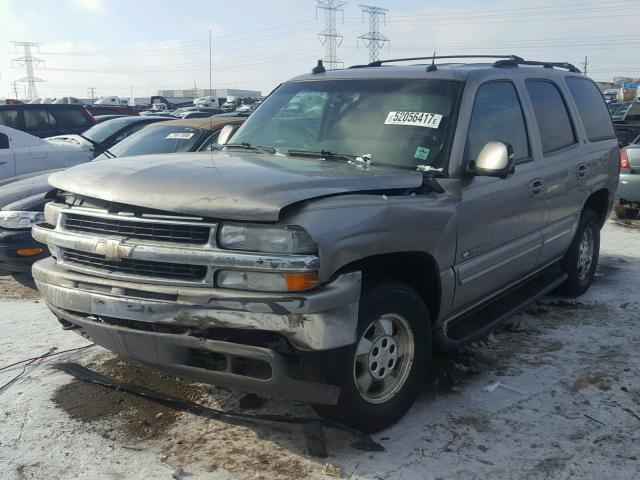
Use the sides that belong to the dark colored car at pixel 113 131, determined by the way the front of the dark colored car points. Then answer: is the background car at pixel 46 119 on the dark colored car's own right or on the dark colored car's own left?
on the dark colored car's own right

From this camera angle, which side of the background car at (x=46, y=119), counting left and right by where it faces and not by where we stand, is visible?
left

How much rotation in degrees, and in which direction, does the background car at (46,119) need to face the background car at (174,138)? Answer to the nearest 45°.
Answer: approximately 90° to its left

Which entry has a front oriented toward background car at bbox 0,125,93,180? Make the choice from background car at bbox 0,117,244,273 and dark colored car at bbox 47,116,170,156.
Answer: the dark colored car

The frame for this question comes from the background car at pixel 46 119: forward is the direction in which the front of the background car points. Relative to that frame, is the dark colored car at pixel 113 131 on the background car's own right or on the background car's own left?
on the background car's own left

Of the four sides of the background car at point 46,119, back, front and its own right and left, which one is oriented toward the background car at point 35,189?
left

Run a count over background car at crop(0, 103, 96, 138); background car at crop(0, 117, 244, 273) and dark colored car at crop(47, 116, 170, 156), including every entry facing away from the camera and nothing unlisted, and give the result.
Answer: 0

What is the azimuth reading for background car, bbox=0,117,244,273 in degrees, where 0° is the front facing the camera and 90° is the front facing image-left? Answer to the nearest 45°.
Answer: approximately 45°

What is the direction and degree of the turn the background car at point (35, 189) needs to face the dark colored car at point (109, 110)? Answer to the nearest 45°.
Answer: approximately 135° to its right

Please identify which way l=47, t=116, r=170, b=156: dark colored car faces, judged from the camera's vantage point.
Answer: facing the viewer and to the left of the viewer

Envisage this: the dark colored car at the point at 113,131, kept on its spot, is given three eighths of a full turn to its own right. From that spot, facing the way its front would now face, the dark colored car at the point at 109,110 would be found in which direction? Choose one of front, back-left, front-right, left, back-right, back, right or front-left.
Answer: front

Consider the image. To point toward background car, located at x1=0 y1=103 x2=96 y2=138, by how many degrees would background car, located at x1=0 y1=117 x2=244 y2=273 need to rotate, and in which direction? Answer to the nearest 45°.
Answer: approximately 135° to its right

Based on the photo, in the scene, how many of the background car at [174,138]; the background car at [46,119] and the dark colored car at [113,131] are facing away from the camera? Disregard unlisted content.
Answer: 0
